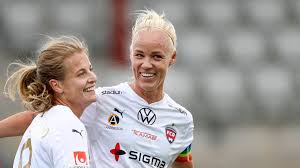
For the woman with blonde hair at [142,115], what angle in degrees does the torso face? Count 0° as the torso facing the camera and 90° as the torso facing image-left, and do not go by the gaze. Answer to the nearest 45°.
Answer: approximately 0°
